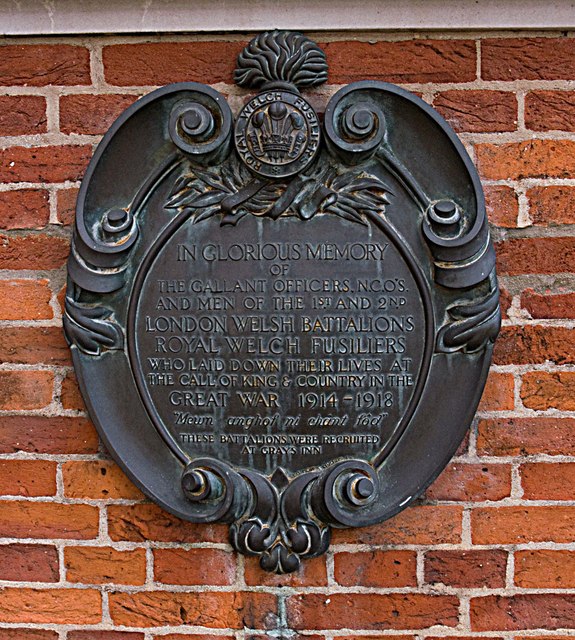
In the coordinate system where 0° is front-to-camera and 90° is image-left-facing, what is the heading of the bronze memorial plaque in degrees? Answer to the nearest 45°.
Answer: approximately 0°
